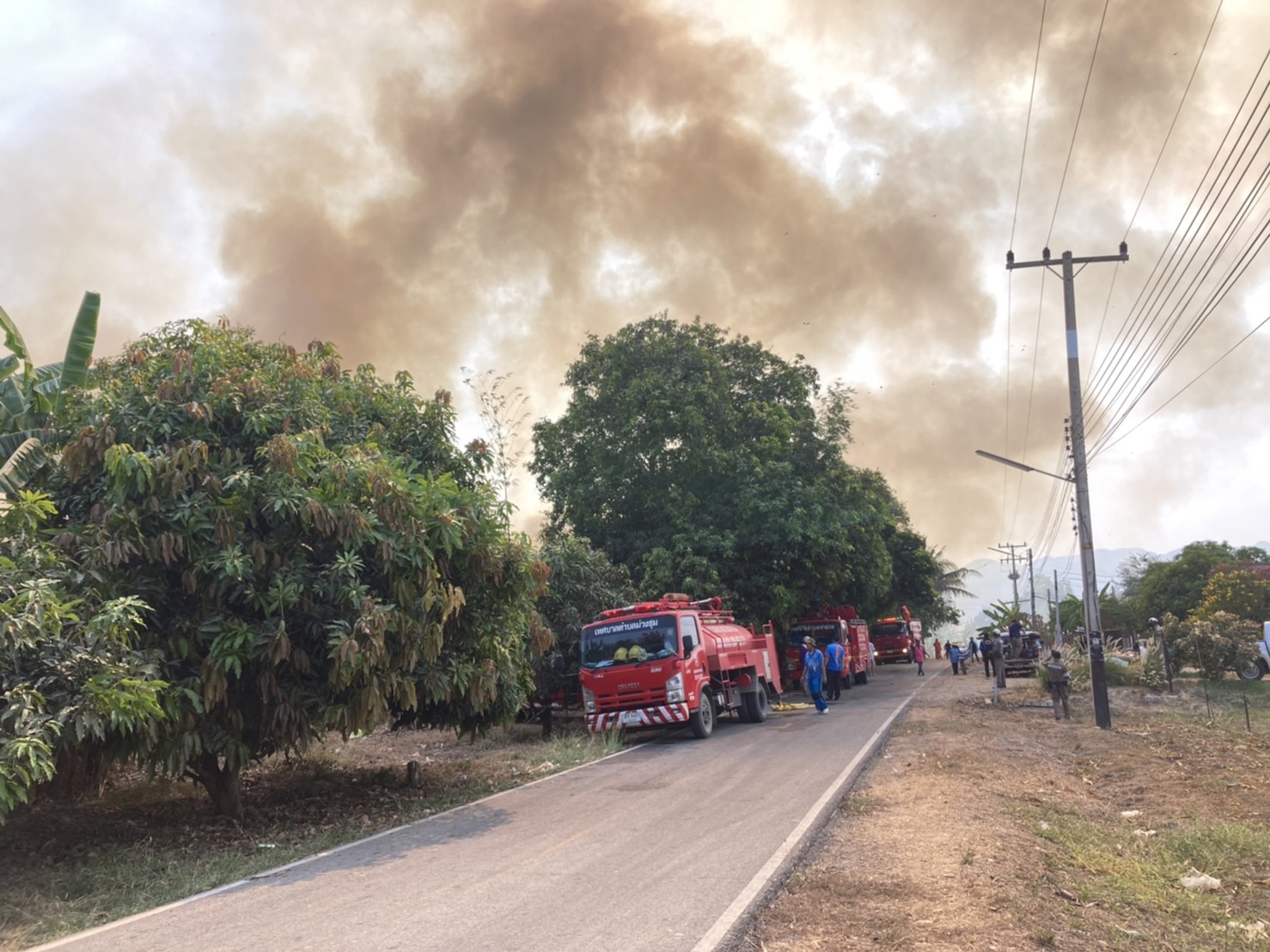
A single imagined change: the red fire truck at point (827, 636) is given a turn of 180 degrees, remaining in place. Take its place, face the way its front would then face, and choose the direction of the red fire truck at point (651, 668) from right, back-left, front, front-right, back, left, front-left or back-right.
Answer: back-right

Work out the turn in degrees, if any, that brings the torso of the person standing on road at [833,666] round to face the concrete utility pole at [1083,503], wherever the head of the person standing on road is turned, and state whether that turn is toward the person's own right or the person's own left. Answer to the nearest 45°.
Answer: approximately 135° to the person's own right

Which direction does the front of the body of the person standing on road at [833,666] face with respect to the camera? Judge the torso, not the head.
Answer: away from the camera

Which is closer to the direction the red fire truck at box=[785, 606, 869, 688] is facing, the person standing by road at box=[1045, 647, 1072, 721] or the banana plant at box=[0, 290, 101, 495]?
the banana plant

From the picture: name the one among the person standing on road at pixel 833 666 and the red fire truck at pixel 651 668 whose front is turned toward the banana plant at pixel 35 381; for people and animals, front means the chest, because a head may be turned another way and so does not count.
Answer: the red fire truck

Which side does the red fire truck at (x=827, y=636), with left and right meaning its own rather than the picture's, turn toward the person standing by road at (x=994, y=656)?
left

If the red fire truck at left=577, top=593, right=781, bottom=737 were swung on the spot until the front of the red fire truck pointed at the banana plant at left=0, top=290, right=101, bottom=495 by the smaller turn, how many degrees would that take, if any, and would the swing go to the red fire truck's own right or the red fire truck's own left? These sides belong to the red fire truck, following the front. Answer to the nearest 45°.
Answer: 0° — it already faces it
